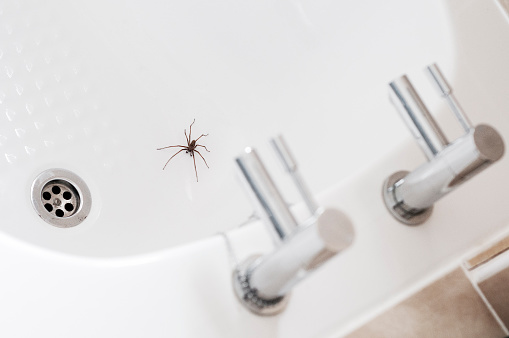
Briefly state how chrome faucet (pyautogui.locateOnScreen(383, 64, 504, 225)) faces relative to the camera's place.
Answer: facing away from the viewer and to the left of the viewer

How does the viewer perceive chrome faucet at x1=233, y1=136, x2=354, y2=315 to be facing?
facing away from the viewer and to the left of the viewer

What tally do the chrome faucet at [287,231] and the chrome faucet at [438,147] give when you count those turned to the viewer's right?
0

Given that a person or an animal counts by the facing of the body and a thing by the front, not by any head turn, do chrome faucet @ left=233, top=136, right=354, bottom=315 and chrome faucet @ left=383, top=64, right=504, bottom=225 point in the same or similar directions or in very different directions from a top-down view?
same or similar directions
